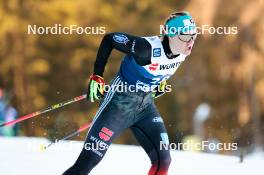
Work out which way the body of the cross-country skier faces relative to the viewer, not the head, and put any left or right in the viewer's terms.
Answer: facing the viewer and to the right of the viewer
